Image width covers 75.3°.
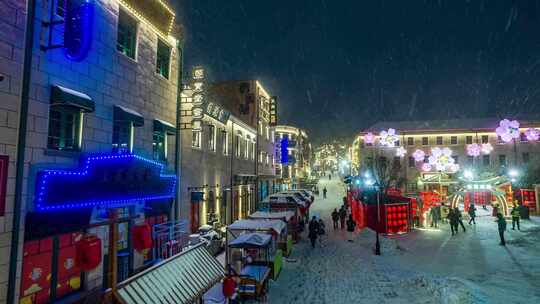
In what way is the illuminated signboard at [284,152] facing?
toward the camera

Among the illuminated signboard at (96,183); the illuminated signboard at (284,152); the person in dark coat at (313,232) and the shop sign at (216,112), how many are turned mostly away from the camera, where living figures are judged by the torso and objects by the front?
1

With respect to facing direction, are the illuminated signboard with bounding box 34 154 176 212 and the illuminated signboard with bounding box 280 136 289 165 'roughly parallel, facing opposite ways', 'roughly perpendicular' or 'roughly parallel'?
roughly perpendicular

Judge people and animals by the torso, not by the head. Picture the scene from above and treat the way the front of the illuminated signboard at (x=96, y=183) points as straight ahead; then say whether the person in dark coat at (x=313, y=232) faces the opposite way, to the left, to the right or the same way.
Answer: to the left

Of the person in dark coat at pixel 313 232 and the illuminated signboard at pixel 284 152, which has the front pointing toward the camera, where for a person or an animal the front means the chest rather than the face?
the illuminated signboard

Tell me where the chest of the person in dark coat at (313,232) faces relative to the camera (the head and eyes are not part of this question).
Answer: away from the camera

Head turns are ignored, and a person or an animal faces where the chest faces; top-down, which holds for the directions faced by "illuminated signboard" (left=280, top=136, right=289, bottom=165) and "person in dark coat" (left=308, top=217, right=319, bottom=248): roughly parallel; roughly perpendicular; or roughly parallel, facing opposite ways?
roughly parallel, facing opposite ways

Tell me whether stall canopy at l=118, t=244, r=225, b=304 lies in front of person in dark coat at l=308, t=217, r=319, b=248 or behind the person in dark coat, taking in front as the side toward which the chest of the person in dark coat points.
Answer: behind

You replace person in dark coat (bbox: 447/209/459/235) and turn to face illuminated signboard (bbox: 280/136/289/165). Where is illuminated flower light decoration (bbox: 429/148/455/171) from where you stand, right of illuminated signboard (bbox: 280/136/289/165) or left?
right

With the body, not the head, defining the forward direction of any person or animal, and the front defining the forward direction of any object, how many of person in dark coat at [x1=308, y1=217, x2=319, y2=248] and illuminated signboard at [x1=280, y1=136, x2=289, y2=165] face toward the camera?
1

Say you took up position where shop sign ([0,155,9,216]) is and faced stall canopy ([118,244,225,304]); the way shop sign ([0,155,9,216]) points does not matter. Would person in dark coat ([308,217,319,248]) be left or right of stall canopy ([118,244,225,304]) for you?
left

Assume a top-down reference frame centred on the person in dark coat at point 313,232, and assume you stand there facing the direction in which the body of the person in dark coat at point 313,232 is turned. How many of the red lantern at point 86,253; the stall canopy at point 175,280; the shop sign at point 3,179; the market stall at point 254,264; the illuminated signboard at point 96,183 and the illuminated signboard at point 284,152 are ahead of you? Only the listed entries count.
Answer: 1

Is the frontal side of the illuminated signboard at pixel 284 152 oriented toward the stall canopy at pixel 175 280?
yes

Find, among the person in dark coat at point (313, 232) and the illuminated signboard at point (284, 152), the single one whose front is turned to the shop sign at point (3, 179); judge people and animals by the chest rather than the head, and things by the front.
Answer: the illuminated signboard

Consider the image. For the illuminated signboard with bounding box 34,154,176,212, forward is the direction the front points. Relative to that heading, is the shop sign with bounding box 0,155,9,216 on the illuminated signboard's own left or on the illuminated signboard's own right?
on the illuminated signboard's own right

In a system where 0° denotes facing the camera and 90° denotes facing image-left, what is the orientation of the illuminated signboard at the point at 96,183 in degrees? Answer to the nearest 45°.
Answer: approximately 315°

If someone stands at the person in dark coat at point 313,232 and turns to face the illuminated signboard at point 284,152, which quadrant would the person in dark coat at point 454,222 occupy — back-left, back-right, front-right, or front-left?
front-right
